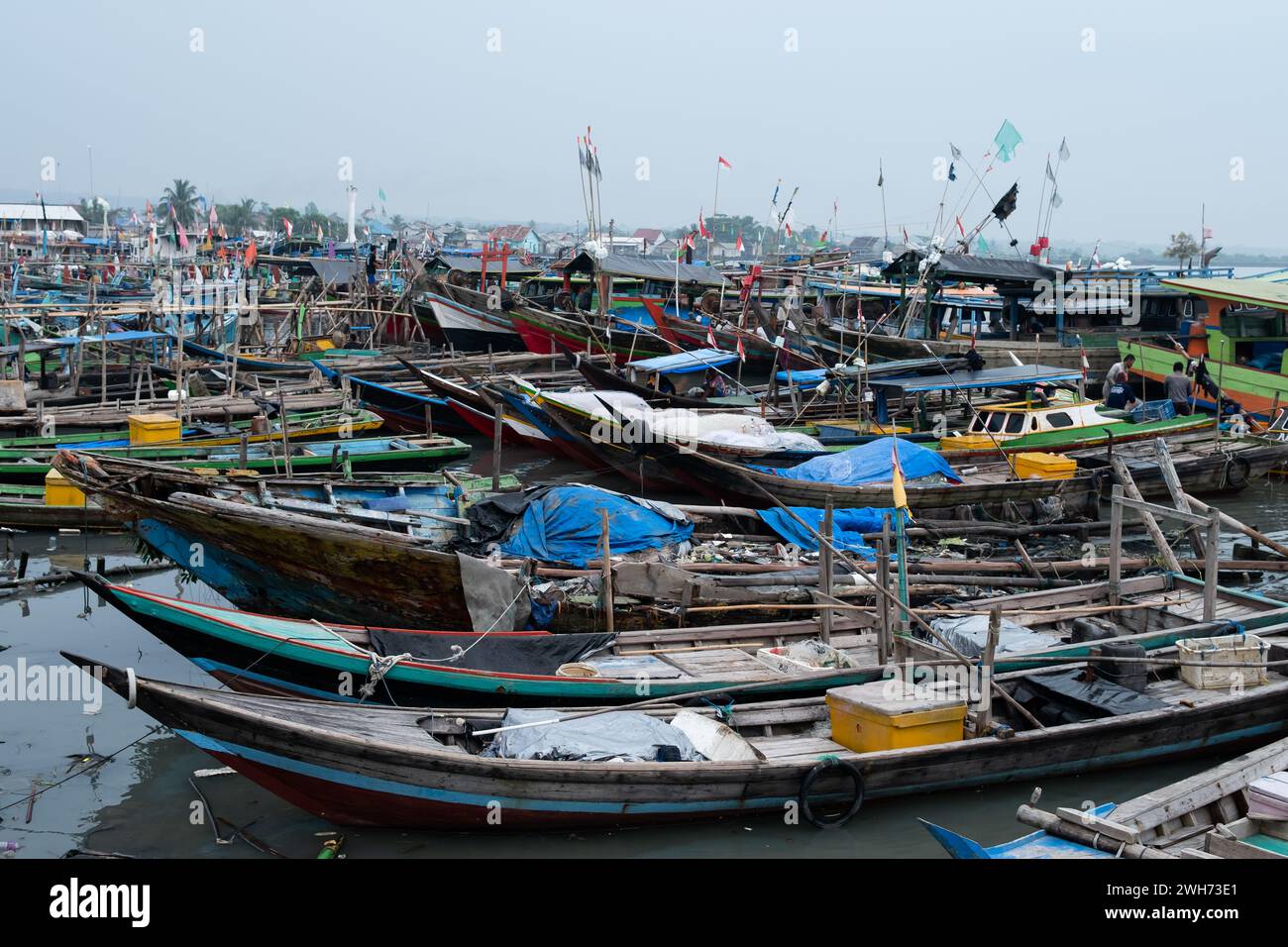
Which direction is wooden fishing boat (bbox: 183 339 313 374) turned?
to the viewer's left

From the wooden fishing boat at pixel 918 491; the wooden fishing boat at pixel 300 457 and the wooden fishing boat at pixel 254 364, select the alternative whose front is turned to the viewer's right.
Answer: the wooden fishing boat at pixel 300 457

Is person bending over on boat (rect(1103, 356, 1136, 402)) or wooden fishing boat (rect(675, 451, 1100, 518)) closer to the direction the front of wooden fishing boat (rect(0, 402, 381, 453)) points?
the person bending over on boat

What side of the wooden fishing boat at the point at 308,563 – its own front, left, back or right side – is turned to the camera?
left

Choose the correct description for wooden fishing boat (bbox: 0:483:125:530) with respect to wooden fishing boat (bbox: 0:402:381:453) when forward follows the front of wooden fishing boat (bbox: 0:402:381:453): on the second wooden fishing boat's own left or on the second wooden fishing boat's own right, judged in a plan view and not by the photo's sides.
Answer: on the second wooden fishing boat's own right

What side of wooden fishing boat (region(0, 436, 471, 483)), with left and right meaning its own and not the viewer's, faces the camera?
right

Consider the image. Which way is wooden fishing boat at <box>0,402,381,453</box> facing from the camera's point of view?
to the viewer's right

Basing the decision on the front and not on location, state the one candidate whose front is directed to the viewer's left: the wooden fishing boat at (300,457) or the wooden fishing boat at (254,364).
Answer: the wooden fishing boat at (254,364)

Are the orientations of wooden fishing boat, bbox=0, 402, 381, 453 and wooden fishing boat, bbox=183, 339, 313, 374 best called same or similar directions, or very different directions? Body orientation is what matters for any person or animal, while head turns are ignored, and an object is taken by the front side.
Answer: very different directions
